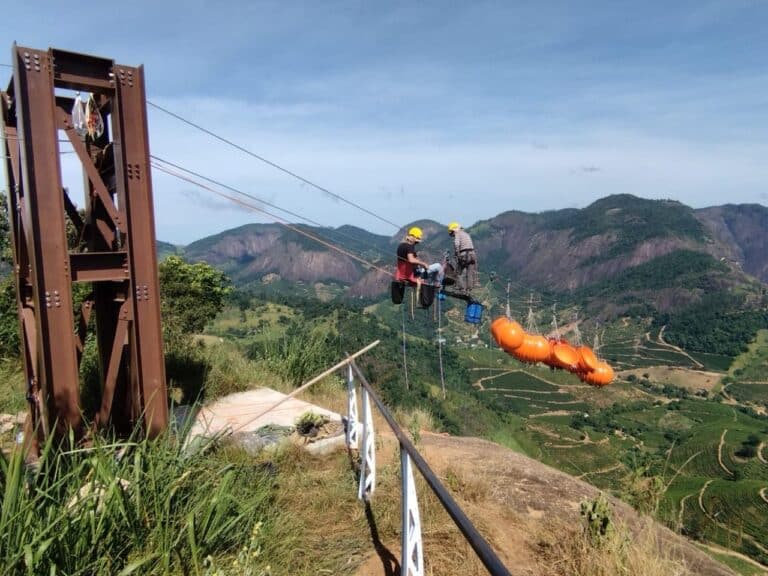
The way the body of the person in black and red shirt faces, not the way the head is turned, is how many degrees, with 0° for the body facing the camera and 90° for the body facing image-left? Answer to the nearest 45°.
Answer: approximately 270°

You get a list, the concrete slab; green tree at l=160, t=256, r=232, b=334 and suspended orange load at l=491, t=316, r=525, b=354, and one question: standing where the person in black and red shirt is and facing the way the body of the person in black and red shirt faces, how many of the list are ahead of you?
1

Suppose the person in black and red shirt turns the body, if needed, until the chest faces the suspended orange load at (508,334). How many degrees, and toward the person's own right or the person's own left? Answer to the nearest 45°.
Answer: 0° — they already face it

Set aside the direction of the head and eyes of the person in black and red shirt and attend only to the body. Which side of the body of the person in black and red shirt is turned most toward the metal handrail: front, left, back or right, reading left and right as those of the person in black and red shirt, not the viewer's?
right

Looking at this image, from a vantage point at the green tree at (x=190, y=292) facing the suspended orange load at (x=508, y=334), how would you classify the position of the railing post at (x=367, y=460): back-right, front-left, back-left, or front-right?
front-right

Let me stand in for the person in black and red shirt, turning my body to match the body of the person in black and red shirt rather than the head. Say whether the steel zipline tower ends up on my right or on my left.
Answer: on my right

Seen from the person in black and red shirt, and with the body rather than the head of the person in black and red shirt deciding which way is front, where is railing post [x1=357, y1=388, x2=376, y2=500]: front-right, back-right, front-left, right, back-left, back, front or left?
right

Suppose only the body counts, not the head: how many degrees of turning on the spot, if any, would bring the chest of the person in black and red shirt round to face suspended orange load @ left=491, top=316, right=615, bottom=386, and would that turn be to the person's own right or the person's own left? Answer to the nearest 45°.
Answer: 0° — they already face it

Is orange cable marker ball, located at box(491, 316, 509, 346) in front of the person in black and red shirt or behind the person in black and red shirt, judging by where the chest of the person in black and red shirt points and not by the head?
in front

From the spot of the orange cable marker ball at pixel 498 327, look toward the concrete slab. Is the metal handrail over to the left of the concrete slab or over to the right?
left

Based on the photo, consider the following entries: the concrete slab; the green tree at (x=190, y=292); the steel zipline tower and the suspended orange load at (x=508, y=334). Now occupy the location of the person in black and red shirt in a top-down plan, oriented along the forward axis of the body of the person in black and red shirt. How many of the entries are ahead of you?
1

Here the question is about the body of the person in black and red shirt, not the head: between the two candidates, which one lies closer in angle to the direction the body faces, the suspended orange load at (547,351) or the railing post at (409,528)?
the suspended orange load

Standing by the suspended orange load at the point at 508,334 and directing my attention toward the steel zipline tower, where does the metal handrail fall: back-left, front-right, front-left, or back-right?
front-left

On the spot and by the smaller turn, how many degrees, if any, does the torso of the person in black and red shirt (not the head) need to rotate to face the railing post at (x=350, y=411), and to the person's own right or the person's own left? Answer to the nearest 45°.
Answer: approximately 90° to the person's own right

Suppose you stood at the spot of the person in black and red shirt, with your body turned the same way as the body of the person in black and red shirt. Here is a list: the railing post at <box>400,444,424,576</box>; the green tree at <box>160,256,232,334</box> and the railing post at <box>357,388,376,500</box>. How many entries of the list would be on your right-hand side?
2
